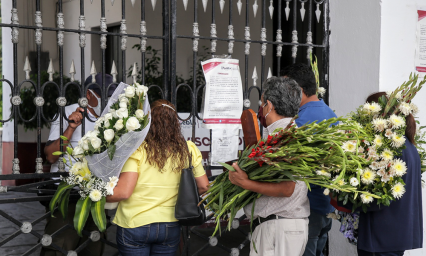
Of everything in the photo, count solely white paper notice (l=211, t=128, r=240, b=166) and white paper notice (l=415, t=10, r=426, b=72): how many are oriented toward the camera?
2

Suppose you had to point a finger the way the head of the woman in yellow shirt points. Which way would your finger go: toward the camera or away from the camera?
away from the camera

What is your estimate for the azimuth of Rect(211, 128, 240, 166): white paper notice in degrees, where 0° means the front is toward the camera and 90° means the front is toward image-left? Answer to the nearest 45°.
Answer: approximately 0°

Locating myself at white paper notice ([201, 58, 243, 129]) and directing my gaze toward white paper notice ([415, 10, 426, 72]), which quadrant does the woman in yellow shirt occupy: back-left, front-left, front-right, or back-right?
back-right

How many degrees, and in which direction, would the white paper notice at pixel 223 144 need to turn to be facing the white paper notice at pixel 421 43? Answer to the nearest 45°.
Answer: approximately 90° to its left

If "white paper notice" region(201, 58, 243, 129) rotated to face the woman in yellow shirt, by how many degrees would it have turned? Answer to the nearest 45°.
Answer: approximately 45° to its right

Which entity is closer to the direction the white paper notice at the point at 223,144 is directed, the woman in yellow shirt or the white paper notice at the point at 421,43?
the woman in yellow shirt

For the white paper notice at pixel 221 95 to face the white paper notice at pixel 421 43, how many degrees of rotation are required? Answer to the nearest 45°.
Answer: approximately 90° to its left

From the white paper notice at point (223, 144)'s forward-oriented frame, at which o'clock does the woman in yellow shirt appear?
The woman in yellow shirt is roughly at 1 o'clock from the white paper notice.
